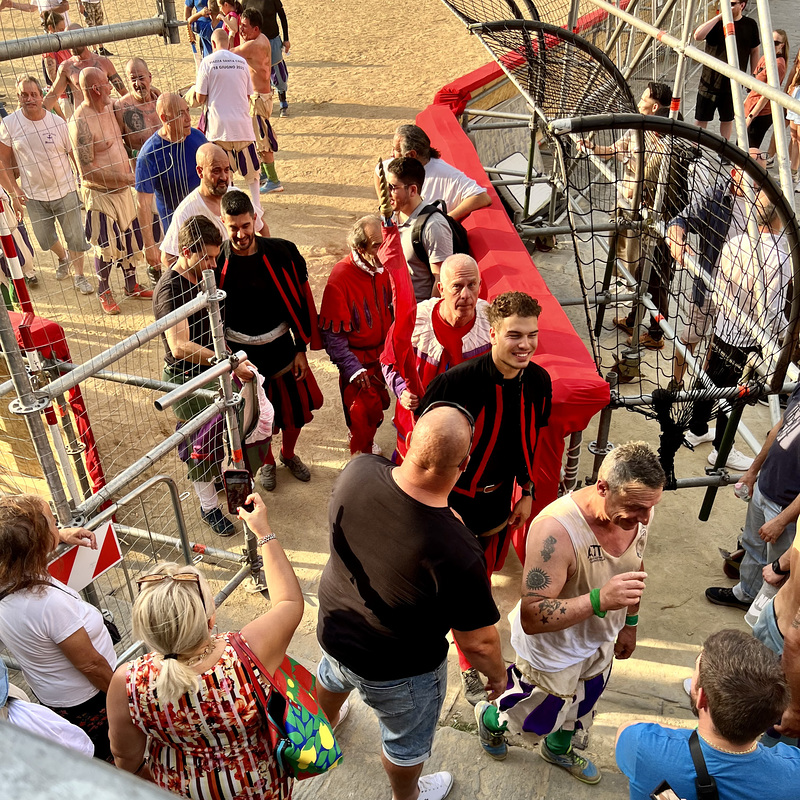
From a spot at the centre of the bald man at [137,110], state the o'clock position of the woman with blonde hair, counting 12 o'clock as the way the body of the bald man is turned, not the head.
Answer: The woman with blonde hair is roughly at 12 o'clock from the bald man.

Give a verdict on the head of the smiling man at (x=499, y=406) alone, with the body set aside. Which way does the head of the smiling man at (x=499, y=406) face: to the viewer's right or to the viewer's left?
to the viewer's right

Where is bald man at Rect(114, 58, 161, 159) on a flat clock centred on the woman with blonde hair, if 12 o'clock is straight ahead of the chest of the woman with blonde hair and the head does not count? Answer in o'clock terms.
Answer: The bald man is roughly at 12 o'clock from the woman with blonde hair.

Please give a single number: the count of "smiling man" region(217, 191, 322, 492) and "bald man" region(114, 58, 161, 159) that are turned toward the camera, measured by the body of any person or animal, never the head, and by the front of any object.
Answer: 2

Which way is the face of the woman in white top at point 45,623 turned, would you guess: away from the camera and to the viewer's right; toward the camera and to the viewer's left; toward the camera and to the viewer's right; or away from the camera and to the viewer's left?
away from the camera and to the viewer's right

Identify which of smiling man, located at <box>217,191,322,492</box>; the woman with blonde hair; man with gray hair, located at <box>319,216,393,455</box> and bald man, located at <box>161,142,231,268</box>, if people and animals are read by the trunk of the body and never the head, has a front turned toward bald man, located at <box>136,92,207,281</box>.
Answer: the woman with blonde hair

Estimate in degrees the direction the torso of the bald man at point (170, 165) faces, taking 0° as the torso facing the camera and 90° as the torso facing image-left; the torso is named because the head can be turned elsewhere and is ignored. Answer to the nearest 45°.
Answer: approximately 315°

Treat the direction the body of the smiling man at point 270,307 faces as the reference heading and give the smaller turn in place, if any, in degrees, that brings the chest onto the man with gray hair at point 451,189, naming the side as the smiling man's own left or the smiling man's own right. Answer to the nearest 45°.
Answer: approximately 135° to the smiling man's own left

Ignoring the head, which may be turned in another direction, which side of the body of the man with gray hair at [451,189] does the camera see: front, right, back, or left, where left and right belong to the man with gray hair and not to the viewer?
left

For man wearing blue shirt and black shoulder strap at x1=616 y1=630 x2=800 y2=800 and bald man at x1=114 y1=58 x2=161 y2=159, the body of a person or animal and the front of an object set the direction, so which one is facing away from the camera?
the man wearing blue shirt and black shoulder strap

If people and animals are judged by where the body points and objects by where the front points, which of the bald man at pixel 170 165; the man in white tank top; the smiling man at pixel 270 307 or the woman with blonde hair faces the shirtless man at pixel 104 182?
the woman with blonde hair

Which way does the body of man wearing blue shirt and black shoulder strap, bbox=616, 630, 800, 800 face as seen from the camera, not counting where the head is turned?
away from the camera

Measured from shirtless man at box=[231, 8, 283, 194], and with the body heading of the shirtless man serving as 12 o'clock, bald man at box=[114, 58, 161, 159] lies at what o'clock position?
The bald man is roughly at 10 o'clock from the shirtless man.
